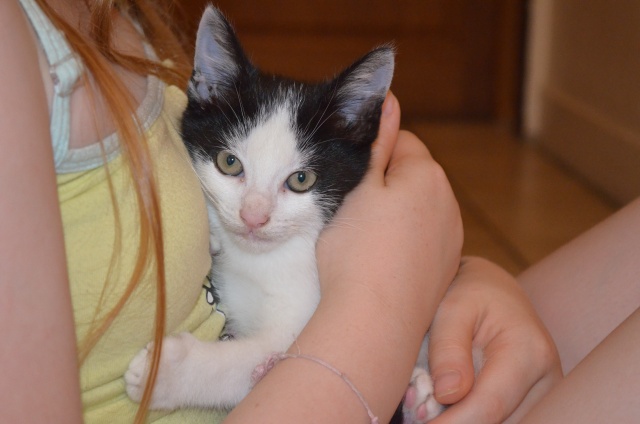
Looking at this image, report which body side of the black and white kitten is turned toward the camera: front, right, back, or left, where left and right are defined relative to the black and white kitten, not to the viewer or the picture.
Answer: front

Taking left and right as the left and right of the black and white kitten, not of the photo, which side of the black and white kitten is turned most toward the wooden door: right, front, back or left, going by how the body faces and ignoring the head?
back
